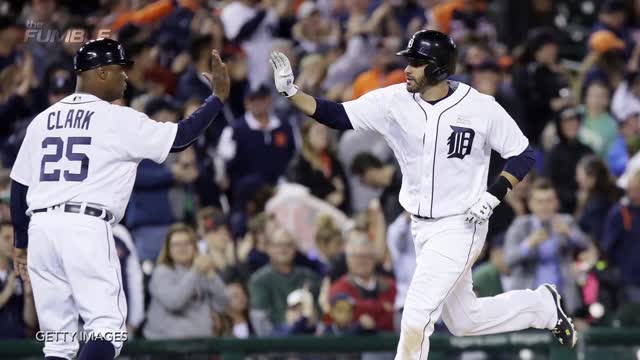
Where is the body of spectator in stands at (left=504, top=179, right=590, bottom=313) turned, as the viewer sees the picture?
toward the camera

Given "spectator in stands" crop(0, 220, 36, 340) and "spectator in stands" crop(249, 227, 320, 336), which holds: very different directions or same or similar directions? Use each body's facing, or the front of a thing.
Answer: same or similar directions

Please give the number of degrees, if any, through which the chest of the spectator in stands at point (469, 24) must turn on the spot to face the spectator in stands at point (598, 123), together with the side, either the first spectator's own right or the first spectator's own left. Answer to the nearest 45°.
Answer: approximately 45° to the first spectator's own left

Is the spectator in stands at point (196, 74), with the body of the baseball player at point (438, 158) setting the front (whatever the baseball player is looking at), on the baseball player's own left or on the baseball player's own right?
on the baseball player's own right

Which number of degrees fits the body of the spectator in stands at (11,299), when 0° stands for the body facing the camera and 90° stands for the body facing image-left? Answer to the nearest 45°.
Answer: approximately 0°

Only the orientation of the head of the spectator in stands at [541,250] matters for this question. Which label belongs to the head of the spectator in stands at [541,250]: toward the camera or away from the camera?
toward the camera

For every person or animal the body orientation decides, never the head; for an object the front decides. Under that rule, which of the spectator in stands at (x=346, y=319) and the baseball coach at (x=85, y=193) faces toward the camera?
the spectator in stands

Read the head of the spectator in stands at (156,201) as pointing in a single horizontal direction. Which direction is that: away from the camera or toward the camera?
toward the camera

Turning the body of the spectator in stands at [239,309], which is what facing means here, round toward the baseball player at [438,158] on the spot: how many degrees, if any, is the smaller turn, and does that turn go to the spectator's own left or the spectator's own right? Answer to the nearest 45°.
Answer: approximately 45° to the spectator's own left

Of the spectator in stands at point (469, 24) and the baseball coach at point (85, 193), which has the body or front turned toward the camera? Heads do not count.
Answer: the spectator in stands

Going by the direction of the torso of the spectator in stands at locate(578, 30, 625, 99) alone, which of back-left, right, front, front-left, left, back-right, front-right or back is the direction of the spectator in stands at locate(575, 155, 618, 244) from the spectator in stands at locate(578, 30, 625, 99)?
front

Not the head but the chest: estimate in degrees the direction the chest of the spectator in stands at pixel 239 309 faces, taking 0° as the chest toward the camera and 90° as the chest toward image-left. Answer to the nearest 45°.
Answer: approximately 0°

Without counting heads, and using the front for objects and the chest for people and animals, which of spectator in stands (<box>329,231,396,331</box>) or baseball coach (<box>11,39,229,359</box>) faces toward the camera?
the spectator in stands

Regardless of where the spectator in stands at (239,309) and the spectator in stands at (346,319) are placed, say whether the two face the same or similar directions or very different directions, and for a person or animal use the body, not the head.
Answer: same or similar directions

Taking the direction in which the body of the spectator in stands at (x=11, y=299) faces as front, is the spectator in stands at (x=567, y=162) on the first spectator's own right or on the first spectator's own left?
on the first spectator's own left
